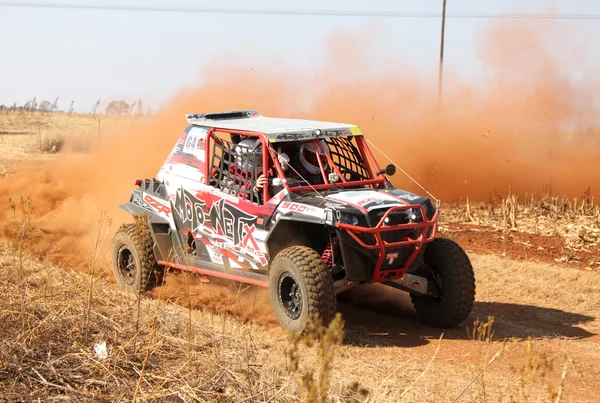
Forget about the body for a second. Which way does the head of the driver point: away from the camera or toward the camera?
toward the camera

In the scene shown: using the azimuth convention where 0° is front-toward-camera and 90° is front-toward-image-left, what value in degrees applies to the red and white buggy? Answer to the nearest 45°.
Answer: approximately 315°
